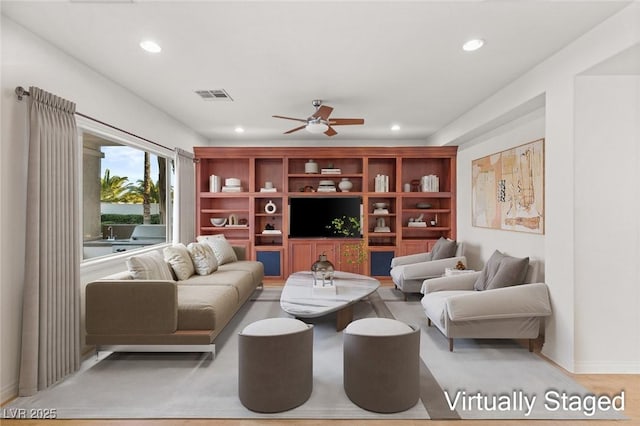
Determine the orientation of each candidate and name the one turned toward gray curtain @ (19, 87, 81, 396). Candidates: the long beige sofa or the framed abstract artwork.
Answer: the framed abstract artwork

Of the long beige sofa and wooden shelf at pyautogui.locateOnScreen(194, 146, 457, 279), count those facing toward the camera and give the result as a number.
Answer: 1

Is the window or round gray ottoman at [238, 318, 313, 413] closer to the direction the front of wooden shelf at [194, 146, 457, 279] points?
the round gray ottoman

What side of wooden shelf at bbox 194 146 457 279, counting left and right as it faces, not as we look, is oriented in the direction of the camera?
front

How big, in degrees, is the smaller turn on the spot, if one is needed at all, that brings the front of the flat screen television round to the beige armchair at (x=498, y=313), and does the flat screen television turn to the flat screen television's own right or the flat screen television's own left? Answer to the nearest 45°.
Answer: approximately 45° to the flat screen television's own left

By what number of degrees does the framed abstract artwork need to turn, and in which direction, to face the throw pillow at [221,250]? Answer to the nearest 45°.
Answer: approximately 45° to its right

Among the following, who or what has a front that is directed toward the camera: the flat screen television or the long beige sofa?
the flat screen television

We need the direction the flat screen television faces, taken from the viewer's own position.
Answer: facing the viewer

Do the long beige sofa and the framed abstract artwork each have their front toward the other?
yes

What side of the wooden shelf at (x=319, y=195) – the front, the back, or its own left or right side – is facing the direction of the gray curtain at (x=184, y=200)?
right

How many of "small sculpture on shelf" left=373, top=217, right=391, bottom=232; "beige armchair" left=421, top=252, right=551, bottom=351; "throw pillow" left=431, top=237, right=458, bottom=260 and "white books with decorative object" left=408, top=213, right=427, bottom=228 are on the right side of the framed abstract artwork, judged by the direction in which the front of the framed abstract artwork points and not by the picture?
3

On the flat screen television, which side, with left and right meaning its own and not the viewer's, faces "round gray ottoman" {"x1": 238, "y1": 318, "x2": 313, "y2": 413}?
front

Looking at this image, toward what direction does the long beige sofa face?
to the viewer's right

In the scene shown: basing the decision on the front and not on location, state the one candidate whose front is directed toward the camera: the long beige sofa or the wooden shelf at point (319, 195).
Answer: the wooden shelf

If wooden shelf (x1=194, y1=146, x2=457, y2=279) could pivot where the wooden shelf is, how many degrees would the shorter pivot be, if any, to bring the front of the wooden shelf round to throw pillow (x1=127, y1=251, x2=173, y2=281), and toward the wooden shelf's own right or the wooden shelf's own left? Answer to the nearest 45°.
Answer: approximately 45° to the wooden shelf's own right
